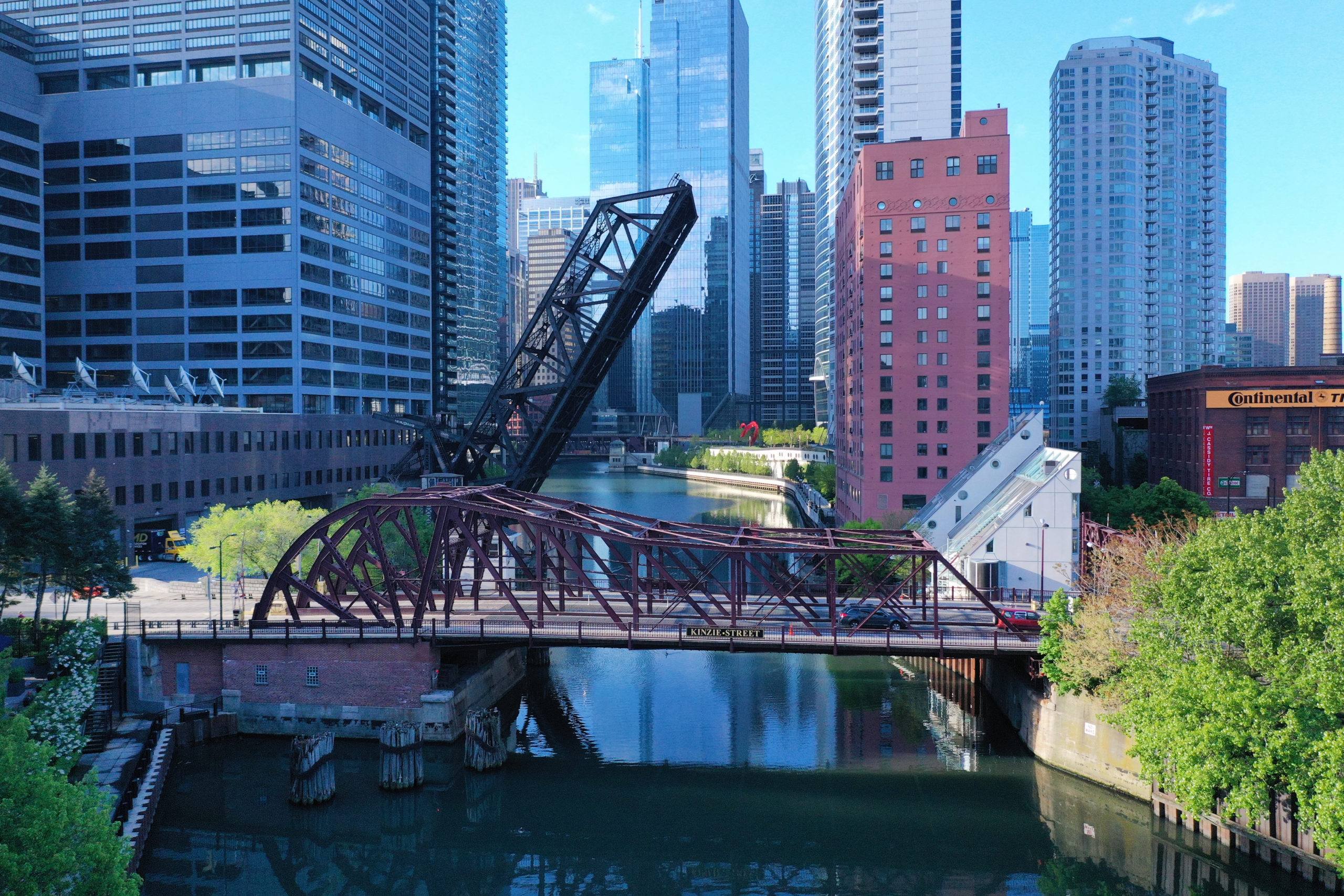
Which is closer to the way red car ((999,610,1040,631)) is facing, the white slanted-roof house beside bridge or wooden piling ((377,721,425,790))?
the white slanted-roof house beside bridge

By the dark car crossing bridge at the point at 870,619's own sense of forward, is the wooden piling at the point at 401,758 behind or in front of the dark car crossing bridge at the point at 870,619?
behind

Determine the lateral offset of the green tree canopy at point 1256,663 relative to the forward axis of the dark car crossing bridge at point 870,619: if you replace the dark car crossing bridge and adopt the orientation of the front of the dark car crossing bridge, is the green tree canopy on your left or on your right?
on your right

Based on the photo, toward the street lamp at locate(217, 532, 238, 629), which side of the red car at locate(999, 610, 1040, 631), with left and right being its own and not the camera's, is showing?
back

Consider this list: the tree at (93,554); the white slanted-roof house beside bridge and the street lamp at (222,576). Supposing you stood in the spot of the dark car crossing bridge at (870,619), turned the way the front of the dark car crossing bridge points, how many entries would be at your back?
2

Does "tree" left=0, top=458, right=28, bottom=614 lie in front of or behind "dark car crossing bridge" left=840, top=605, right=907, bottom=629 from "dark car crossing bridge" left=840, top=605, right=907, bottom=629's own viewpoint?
behind

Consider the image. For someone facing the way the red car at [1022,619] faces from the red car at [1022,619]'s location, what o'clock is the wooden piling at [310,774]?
The wooden piling is roughly at 5 o'clock from the red car.

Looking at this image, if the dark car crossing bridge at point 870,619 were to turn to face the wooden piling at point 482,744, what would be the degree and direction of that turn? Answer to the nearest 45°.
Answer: approximately 135° to its right

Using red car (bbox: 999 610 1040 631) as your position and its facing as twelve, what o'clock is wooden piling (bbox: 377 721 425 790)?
The wooden piling is roughly at 5 o'clock from the red car.

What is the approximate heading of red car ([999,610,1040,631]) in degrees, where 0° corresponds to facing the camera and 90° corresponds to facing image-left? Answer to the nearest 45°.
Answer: approximately 270°

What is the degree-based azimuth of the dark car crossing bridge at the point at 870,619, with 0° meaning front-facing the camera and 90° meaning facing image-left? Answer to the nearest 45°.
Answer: approximately 270°

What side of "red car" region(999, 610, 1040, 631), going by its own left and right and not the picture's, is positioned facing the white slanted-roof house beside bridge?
left

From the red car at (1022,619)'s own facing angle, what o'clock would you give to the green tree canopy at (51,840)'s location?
The green tree canopy is roughly at 4 o'clock from the red car.
